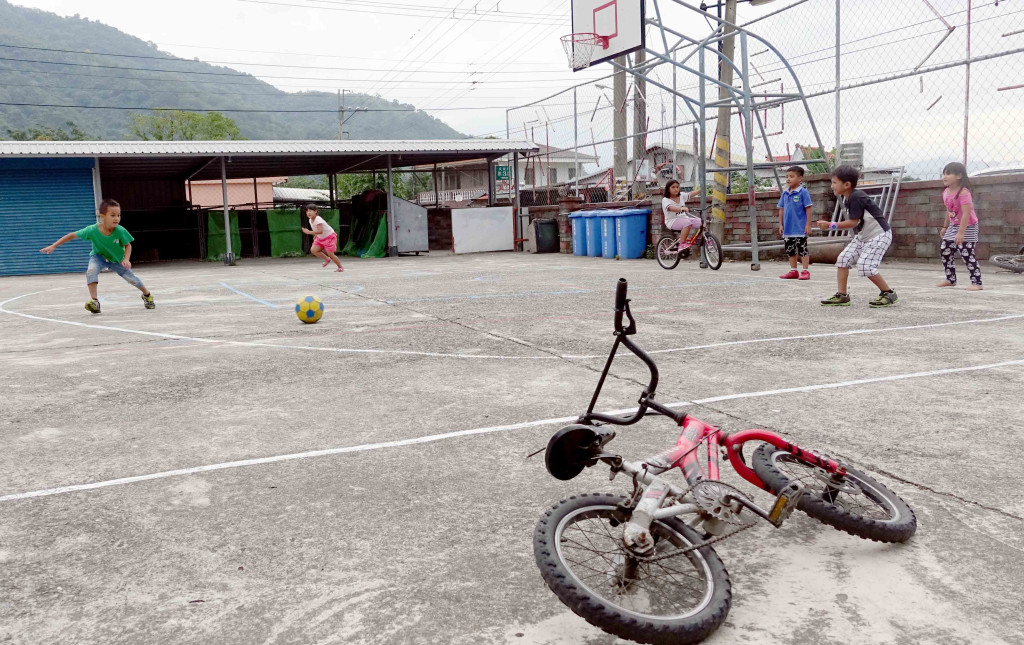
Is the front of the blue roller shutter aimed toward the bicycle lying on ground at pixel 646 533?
yes

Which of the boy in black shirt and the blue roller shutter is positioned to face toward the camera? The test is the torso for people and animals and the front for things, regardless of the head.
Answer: the blue roller shutter

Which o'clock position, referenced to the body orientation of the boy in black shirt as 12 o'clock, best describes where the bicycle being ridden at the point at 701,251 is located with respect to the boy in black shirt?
The bicycle being ridden is roughly at 2 o'clock from the boy in black shirt.

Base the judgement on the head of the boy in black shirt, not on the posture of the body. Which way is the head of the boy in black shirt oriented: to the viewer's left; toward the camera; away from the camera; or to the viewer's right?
to the viewer's left

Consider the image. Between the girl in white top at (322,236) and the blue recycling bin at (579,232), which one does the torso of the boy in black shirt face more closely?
the girl in white top

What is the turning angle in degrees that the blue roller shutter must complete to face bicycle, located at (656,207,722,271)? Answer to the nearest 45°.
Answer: approximately 45° to its left

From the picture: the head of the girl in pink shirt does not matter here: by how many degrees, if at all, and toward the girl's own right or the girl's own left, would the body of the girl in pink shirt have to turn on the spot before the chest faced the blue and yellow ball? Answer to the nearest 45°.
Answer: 0° — they already face it

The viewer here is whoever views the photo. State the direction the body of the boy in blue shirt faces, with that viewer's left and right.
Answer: facing the viewer and to the left of the viewer

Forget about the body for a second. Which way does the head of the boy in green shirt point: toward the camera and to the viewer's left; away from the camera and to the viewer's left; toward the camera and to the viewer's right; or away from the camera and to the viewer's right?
toward the camera and to the viewer's right

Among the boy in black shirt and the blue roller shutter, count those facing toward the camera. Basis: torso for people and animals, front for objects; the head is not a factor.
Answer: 1

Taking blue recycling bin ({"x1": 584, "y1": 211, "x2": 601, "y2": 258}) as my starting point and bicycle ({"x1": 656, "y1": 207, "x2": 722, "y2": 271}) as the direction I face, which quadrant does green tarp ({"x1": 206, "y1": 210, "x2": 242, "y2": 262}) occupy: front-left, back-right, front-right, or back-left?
back-right

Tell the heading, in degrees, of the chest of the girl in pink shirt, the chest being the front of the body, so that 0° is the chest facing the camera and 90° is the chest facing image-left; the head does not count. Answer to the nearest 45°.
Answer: approximately 45°

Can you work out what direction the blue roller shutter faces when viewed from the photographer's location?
facing the viewer

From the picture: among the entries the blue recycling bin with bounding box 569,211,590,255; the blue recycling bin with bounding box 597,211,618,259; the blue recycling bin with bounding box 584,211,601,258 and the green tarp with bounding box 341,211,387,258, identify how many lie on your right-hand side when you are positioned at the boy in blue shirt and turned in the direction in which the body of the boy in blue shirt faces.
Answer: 4

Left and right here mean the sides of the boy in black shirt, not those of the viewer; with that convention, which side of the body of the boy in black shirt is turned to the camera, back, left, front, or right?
left
